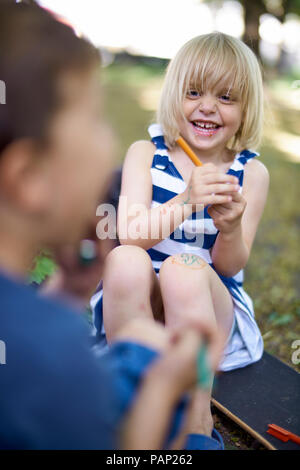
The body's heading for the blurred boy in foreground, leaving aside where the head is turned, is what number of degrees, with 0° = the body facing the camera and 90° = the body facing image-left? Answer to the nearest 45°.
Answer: approximately 225°

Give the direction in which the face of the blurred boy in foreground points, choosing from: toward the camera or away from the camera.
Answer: away from the camera

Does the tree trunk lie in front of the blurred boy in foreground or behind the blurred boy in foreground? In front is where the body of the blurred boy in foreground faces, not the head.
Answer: in front

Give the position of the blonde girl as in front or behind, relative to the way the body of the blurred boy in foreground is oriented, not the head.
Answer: in front

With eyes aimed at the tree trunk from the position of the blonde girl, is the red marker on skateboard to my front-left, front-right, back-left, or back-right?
back-right
